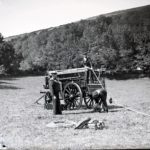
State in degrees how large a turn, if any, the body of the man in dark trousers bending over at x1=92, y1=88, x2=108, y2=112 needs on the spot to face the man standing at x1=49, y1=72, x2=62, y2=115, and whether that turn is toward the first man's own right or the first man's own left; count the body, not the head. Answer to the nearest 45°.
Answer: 0° — they already face them

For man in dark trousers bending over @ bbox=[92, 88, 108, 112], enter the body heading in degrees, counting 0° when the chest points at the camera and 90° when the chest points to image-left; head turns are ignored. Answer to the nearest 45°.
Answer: approximately 90°

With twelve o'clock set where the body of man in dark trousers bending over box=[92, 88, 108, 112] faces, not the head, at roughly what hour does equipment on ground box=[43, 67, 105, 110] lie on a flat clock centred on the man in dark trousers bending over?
The equipment on ground is roughly at 1 o'clock from the man in dark trousers bending over.

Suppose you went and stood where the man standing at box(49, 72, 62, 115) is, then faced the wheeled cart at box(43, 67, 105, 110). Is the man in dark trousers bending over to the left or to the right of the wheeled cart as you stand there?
right
